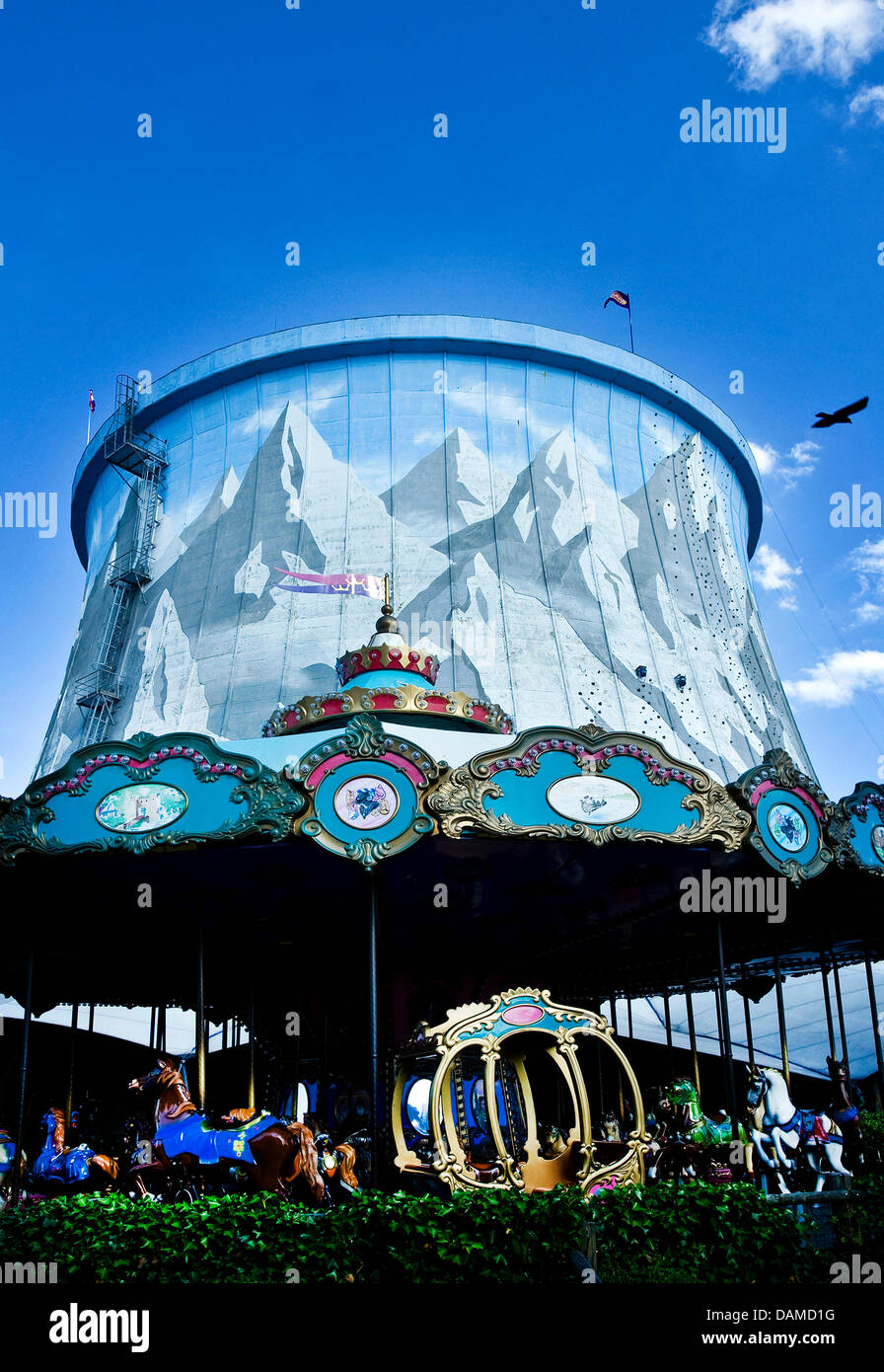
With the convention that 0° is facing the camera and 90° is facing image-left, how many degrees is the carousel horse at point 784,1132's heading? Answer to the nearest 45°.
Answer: approximately 45°

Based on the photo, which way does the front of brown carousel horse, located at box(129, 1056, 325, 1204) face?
to the viewer's left

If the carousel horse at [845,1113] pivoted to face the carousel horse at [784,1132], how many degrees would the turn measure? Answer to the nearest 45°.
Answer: approximately 45° to its left
